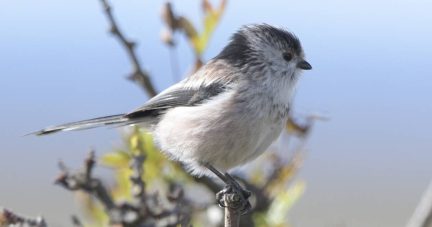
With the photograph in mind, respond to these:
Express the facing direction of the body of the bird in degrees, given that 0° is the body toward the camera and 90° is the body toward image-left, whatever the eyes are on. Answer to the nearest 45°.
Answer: approximately 270°

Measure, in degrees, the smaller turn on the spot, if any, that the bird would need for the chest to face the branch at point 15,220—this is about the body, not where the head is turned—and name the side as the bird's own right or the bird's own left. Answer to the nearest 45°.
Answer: approximately 135° to the bird's own right

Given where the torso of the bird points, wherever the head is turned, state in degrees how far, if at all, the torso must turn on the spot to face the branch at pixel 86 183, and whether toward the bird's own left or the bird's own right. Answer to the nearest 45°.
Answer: approximately 135° to the bird's own right
